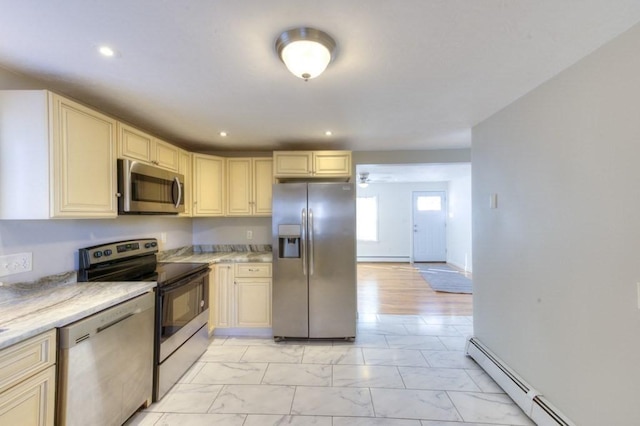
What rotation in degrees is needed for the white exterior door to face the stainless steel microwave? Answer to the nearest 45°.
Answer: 0° — it already faces it

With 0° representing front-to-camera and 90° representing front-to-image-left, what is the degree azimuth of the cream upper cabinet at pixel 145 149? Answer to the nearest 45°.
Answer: approximately 315°

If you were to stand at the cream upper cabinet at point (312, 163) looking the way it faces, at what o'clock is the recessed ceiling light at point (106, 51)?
The recessed ceiling light is roughly at 1 o'clock from the cream upper cabinet.

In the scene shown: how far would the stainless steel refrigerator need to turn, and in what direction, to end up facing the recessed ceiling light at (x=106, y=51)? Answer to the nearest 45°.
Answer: approximately 45° to its right

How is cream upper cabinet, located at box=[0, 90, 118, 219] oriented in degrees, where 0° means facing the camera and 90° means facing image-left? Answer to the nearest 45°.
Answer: approximately 315°

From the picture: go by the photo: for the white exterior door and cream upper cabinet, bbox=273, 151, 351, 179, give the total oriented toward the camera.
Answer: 2

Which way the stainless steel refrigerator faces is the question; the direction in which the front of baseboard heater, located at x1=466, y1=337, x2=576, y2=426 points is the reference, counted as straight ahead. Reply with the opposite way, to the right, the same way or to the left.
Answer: to the left

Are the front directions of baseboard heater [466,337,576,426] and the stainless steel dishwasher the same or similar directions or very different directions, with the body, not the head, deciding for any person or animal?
very different directions

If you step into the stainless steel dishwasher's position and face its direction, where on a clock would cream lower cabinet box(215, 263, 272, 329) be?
The cream lower cabinet is roughly at 9 o'clock from the stainless steel dishwasher.

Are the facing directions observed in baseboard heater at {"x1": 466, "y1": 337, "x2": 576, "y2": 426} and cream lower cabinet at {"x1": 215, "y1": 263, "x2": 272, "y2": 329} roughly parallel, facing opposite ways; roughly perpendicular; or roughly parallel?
roughly perpendicular

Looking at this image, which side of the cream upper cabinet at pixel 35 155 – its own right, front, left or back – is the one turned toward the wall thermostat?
front

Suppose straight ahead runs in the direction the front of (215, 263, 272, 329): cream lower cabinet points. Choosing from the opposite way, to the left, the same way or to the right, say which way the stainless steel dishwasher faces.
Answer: to the left

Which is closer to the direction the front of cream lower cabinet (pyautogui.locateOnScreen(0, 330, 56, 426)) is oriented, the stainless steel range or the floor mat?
the floor mat

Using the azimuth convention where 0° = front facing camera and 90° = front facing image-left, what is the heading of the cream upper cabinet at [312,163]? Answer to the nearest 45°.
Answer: approximately 0°
